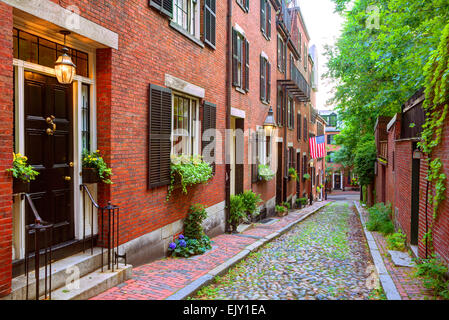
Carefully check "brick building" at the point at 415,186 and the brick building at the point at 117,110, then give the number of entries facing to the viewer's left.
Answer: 1

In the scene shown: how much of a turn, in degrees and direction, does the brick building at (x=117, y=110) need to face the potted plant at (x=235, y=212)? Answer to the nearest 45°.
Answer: approximately 90° to its left

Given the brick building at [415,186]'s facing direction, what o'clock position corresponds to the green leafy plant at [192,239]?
The green leafy plant is roughly at 11 o'clock from the brick building.

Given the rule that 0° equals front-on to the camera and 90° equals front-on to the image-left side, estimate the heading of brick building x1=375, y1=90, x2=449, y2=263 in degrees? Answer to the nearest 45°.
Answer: approximately 90°

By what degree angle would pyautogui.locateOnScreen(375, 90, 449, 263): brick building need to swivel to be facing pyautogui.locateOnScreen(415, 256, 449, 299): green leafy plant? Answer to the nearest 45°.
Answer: approximately 90° to its left

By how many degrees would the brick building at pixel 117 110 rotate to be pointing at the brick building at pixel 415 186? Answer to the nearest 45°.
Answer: approximately 45° to its left

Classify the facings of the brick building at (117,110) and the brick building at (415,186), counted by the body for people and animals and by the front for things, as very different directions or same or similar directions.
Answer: very different directions
